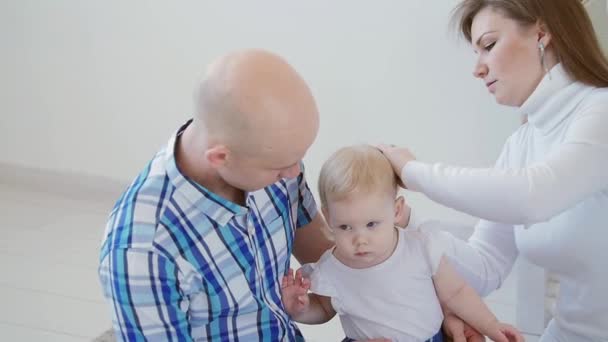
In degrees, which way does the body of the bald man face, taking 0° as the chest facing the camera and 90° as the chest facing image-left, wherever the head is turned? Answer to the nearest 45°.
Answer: approximately 315°

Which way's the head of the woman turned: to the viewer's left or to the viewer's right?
to the viewer's left

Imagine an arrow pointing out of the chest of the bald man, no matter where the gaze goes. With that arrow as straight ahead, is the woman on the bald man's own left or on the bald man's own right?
on the bald man's own left
